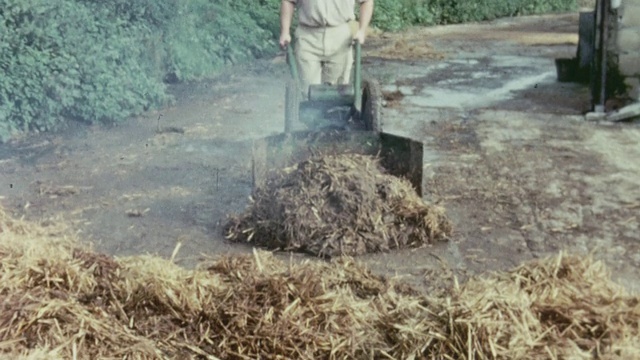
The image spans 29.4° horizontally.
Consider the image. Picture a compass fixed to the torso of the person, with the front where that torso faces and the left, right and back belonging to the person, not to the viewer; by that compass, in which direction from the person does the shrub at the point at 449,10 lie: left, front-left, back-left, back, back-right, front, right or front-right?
back

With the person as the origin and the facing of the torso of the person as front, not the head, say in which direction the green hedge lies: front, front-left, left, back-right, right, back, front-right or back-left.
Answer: back-right

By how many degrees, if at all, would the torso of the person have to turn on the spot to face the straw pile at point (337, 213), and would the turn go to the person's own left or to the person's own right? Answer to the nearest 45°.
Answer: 0° — they already face it

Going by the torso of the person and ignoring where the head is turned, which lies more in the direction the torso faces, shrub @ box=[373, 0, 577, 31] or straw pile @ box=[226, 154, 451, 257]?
the straw pile

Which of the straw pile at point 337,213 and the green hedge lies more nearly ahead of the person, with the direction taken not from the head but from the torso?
the straw pile
